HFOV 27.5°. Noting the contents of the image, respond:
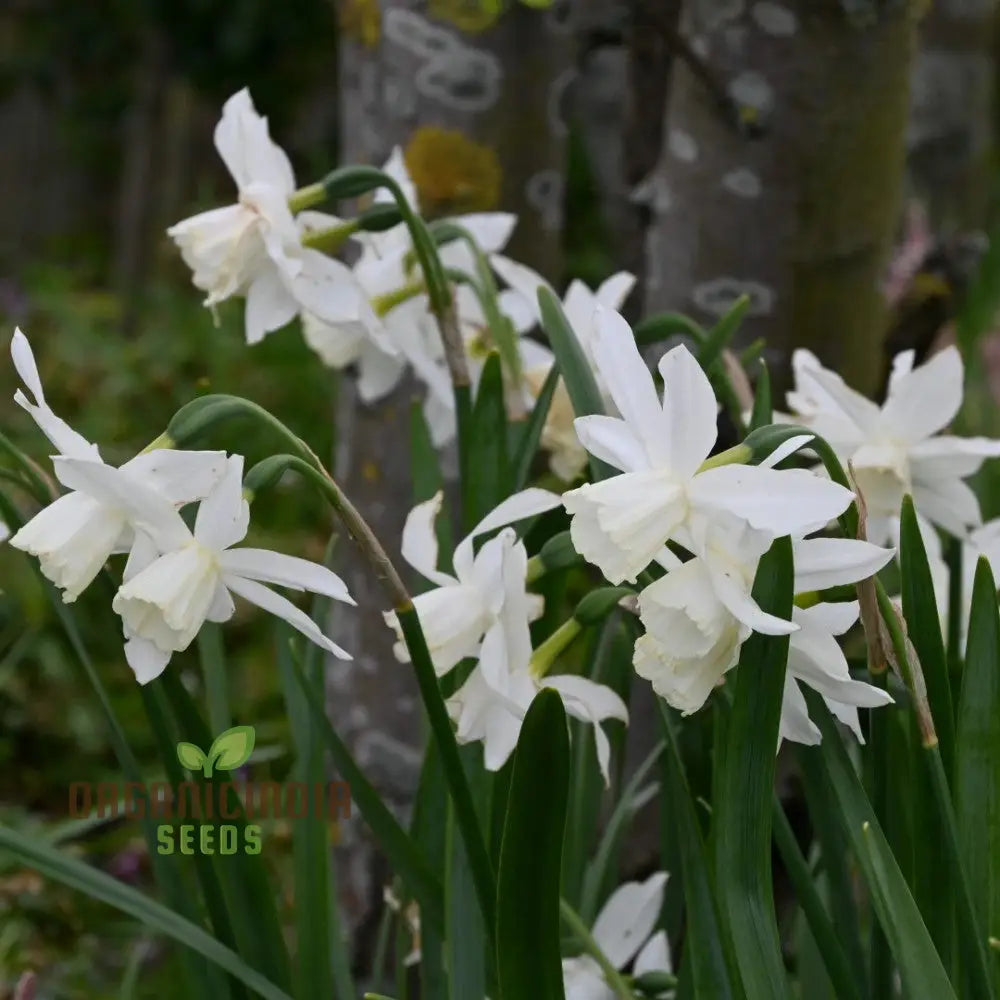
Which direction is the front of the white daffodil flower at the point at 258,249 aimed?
to the viewer's left

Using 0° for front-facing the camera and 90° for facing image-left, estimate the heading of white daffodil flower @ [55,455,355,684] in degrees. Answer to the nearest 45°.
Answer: approximately 45°
